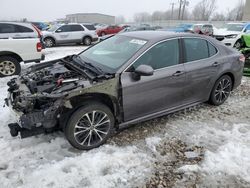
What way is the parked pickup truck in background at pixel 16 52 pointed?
to the viewer's left

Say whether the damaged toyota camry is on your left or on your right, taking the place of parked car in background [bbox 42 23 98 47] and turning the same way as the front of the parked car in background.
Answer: on your left

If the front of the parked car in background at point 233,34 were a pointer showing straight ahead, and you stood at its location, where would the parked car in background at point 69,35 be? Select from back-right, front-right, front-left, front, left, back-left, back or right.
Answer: front-right

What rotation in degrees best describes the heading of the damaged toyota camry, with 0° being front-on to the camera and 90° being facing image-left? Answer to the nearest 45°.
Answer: approximately 45°

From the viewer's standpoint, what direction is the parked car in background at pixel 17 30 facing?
to the viewer's left

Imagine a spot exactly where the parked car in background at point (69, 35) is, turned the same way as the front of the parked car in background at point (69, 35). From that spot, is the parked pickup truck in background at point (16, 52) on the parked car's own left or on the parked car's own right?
on the parked car's own left

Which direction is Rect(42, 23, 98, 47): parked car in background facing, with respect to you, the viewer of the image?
facing to the left of the viewer

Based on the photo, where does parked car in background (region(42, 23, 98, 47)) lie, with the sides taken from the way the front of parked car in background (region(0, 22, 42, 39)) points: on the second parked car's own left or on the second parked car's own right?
on the second parked car's own right

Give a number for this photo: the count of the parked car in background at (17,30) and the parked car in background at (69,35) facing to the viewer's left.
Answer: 2

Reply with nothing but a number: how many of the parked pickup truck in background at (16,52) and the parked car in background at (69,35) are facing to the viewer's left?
2

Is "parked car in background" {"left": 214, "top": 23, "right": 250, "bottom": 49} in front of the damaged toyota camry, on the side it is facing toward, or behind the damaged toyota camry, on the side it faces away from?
behind

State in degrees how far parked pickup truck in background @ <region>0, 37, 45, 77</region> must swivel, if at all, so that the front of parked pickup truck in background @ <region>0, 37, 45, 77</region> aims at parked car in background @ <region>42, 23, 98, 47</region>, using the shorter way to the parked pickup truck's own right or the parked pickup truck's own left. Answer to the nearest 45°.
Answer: approximately 90° to the parked pickup truck's own right
